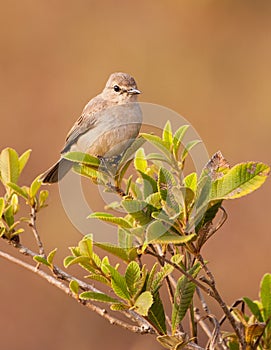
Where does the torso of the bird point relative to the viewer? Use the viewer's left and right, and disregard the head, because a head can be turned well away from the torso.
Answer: facing the viewer and to the right of the viewer
